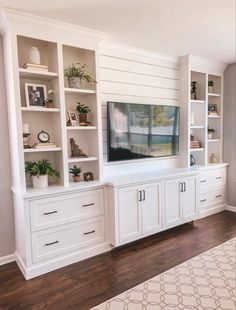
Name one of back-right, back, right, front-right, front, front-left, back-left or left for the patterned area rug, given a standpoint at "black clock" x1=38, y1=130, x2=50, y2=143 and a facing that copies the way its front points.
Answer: front-left

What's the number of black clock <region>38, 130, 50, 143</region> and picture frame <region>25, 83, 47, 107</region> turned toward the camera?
2

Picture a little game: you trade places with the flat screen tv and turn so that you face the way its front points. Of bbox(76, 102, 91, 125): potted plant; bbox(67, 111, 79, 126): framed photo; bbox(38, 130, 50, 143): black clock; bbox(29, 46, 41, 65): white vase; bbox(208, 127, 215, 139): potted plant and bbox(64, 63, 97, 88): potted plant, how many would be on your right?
5

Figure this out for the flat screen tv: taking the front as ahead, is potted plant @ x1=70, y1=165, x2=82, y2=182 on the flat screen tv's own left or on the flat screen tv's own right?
on the flat screen tv's own right

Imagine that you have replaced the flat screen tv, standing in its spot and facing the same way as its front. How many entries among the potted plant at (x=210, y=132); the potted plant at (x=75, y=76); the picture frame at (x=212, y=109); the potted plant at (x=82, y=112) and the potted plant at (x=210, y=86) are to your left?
3

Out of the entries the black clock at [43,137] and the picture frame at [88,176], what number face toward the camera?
2

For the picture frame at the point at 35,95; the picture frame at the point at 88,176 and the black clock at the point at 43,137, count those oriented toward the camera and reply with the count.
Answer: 3

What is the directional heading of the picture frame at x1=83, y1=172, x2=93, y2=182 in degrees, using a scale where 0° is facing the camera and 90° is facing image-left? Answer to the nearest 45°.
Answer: approximately 0°

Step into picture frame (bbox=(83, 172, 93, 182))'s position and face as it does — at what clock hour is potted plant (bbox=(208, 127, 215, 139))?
The potted plant is roughly at 8 o'clock from the picture frame.
